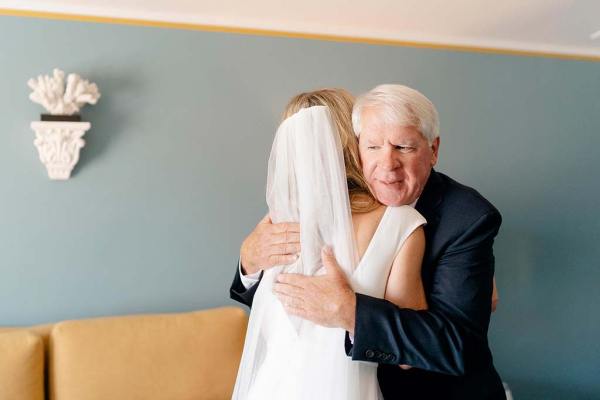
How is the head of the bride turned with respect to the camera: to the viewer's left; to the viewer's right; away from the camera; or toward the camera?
away from the camera

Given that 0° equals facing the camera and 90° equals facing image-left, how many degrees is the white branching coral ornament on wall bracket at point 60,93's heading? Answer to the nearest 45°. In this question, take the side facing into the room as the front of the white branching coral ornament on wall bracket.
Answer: approximately 0°

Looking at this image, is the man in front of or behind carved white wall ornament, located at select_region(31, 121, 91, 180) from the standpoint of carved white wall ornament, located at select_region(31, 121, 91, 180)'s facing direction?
in front

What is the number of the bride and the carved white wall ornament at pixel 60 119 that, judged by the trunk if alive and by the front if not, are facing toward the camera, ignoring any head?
1

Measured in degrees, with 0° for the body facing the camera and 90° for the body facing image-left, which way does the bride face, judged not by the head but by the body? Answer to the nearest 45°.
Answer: approximately 180°

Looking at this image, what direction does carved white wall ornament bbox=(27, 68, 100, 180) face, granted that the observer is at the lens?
facing the viewer

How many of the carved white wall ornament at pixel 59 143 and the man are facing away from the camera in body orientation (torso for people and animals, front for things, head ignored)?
0

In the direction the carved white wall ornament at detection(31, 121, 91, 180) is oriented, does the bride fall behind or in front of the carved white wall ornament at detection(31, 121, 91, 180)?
in front

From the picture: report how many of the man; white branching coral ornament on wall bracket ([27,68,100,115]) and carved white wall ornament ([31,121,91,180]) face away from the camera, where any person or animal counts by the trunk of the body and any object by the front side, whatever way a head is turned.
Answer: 0

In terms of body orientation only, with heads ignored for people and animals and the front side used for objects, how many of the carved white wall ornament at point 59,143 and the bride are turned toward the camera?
1

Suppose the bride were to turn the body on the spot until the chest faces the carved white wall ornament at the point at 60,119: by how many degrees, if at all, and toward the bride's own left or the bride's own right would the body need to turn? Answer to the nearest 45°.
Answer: approximately 45° to the bride's own left

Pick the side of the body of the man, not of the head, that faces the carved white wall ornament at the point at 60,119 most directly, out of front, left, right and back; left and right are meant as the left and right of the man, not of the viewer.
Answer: right

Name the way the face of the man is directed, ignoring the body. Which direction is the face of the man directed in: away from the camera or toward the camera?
toward the camera
